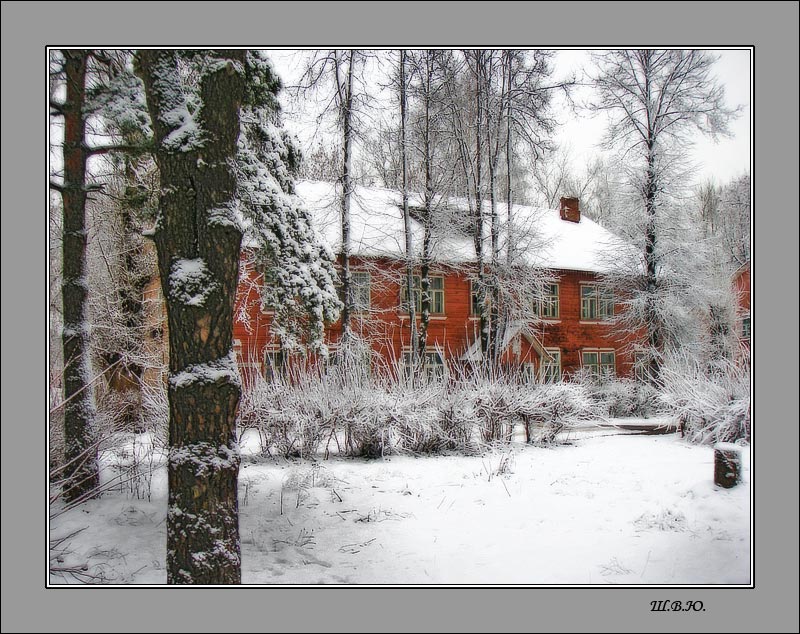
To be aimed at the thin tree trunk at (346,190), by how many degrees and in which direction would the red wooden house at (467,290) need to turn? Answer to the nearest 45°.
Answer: approximately 45° to its right

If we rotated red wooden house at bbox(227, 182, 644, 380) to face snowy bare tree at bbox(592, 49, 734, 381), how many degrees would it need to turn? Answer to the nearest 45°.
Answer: approximately 45° to its left

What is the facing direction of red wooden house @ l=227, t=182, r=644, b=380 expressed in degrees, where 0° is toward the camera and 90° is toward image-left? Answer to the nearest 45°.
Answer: approximately 0°

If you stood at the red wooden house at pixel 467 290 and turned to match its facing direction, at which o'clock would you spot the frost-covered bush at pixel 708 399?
The frost-covered bush is roughly at 11 o'clock from the red wooden house.

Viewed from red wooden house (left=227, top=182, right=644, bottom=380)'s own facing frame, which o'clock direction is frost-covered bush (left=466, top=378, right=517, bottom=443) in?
The frost-covered bush is roughly at 12 o'clock from the red wooden house.

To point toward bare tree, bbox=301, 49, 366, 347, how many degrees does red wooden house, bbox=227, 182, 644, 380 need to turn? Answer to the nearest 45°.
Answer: approximately 45° to its right
